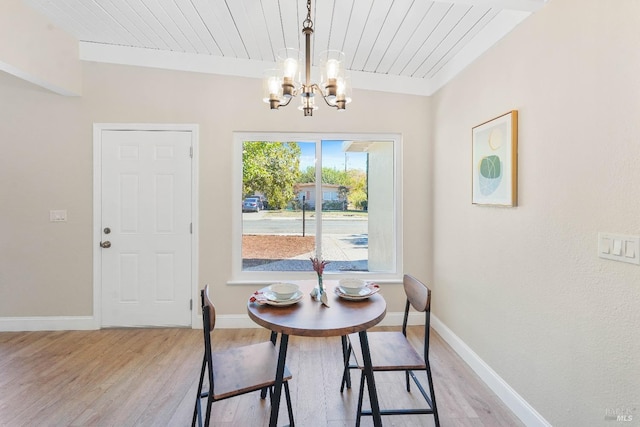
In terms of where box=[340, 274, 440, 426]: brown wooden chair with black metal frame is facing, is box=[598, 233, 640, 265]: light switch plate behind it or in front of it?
behind

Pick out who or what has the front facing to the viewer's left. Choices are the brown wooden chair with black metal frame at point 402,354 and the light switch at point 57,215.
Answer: the brown wooden chair with black metal frame

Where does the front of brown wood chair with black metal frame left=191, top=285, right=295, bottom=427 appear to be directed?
to the viewer's right

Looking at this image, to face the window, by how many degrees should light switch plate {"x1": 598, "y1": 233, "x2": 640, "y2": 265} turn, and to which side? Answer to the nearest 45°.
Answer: approximately 45° to its right

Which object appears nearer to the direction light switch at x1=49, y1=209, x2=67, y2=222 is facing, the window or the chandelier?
the chandelier

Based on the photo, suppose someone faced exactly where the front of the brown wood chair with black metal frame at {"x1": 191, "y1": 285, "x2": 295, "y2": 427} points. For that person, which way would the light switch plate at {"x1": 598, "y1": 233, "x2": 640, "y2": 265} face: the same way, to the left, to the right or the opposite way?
the opposite way

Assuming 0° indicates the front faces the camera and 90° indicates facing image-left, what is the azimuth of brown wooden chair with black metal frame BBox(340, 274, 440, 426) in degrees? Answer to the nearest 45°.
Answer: approximately 90°

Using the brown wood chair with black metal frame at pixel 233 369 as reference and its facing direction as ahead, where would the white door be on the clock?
The white door is roughly at 8 o'clock from the brown wood chair with black metal frame.

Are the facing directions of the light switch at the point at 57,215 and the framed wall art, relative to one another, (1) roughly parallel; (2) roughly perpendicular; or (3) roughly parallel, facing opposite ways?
roughly perpendicular
